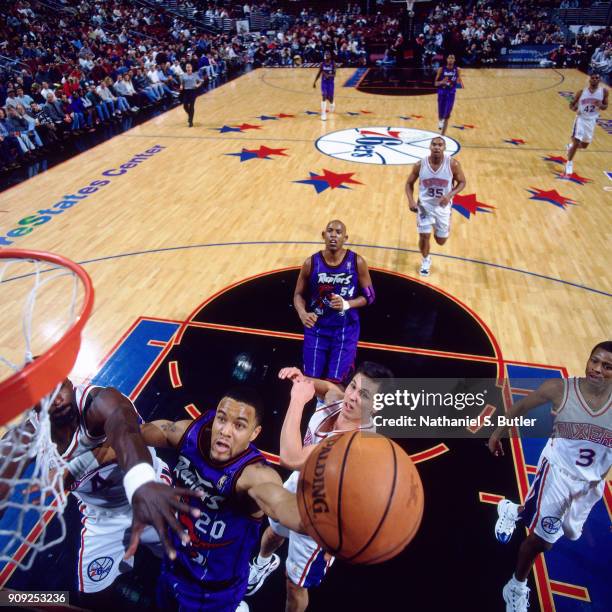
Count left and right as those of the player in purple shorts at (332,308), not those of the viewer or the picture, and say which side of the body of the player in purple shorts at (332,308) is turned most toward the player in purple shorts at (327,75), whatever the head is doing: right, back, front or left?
back

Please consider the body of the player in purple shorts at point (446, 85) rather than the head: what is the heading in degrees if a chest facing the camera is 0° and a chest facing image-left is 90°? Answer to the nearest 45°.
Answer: approximately 0°

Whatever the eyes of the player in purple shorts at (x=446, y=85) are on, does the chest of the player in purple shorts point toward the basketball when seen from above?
yes

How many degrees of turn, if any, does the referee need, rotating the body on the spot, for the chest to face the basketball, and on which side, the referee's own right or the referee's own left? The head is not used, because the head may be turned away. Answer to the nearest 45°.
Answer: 0° — they already face it

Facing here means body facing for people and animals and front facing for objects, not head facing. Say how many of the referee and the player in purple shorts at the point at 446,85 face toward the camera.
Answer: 2

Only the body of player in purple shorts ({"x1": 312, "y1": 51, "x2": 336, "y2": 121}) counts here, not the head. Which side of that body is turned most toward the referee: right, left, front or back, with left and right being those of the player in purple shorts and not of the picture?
right

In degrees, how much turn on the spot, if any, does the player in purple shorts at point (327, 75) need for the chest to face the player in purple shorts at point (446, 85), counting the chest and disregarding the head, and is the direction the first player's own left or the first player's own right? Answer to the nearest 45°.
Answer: approximately 45° to the first player's own left

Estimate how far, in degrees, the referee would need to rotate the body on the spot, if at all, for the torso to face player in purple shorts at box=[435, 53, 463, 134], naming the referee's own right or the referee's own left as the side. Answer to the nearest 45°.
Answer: approximately 45° to the referee's own left

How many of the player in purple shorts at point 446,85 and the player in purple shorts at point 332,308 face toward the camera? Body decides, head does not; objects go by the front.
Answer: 2
